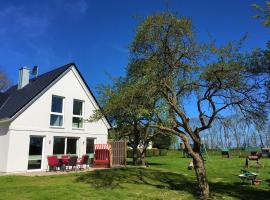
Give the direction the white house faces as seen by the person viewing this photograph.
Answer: facing the viewer and to the right of the viewer

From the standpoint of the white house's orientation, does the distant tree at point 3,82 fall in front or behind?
behind
